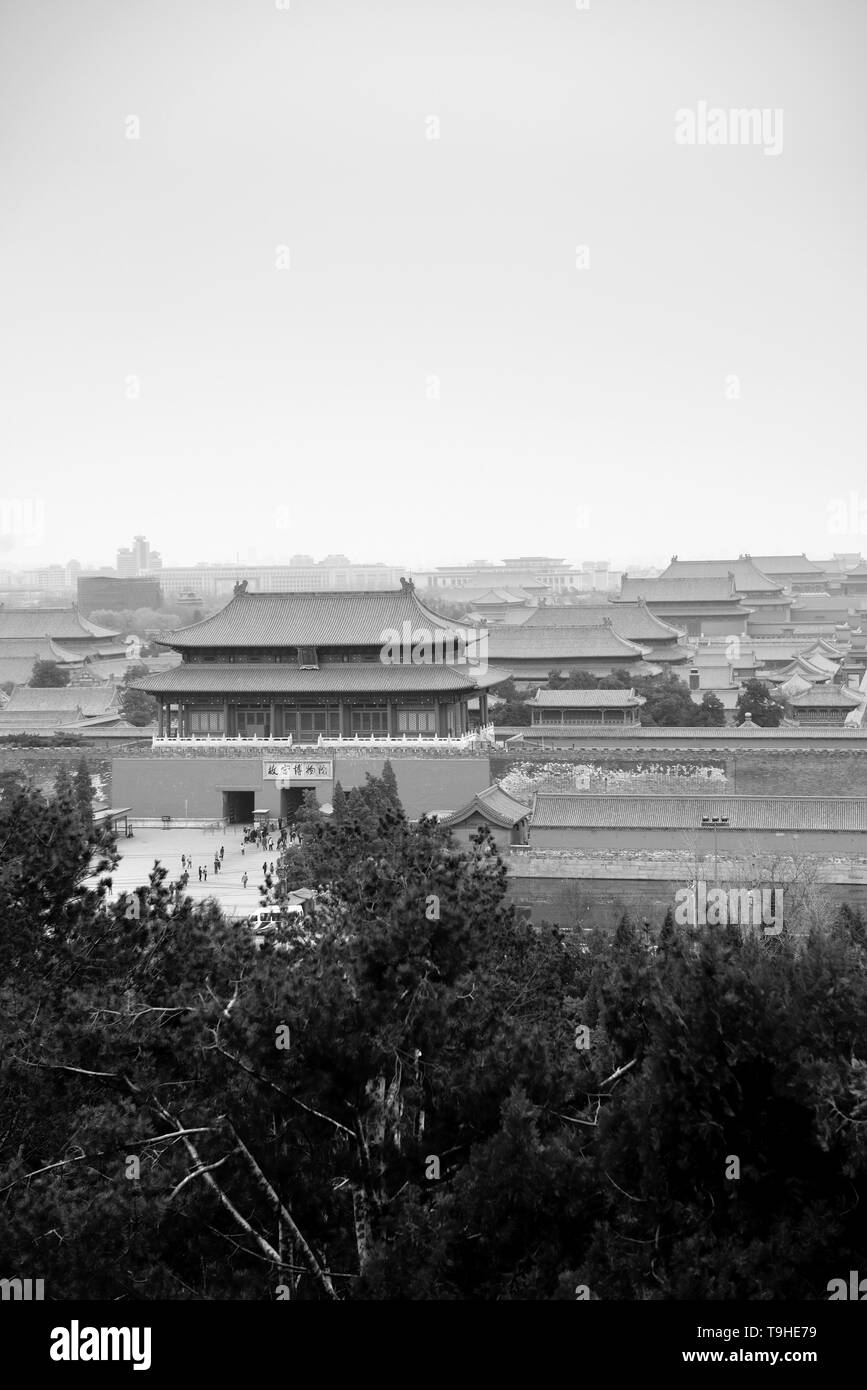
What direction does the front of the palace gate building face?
toward the camera

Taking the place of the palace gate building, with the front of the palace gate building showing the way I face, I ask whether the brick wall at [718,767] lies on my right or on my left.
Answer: on my left

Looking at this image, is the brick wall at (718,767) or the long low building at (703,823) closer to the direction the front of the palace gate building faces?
the long low building

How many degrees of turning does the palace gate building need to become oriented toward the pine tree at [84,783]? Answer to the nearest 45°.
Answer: approximately 45° to its right

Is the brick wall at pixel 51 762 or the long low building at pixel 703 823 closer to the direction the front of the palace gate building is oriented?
the long low building

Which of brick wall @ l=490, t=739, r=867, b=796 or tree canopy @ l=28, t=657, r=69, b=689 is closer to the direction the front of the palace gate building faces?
the brick wall

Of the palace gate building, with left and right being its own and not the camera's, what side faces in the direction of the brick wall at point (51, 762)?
right
